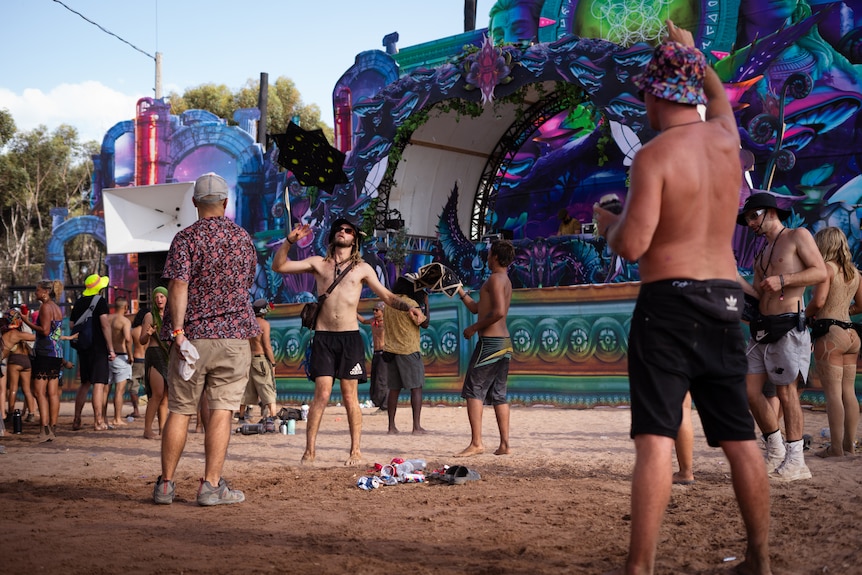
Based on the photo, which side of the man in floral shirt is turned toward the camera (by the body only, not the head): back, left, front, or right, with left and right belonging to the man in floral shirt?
back

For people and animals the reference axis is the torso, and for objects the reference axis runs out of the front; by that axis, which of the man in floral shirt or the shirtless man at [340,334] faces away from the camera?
the man in floral shirt

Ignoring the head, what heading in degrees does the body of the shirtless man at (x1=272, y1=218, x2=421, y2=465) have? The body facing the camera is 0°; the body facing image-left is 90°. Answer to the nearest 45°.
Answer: approximately 0°

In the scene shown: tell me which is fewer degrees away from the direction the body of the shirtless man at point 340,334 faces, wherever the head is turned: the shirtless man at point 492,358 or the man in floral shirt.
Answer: the man in floral shirt

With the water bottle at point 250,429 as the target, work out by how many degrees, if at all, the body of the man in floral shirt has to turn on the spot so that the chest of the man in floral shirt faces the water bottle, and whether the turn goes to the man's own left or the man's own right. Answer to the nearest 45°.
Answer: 0° — they already face it

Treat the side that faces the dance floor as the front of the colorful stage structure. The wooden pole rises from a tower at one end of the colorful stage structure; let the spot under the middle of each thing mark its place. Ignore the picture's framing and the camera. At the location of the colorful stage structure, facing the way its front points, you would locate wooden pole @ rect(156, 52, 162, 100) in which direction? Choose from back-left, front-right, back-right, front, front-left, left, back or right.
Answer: right

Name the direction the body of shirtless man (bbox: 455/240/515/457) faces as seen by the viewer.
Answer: to the viewer's left

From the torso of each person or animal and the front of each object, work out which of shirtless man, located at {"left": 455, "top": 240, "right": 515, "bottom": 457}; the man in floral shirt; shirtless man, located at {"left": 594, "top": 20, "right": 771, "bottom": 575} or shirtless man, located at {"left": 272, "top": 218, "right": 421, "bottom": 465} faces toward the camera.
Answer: shirtless man, located at {"left": 272, "top": 218, "right": 421, "bottom": 465}

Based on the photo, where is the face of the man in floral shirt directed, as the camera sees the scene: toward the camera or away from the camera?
away from the camera

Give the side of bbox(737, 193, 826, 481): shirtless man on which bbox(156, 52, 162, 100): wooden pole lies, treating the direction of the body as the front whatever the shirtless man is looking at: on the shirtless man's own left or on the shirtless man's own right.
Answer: on the shirtless man's own right
